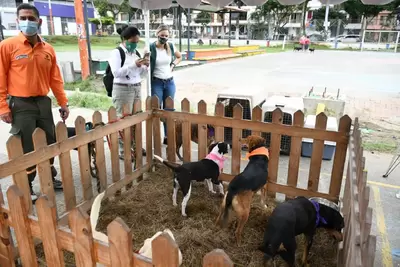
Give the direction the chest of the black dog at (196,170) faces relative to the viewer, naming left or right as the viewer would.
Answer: facing away from the viewer and to the right of the viewer

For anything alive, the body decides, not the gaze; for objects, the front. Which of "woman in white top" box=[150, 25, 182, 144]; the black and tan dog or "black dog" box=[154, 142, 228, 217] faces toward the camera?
the woman in white top

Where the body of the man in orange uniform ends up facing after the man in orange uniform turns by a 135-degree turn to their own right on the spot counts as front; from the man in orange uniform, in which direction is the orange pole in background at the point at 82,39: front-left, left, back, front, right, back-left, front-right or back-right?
front-right

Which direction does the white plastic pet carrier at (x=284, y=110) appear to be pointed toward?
toward the camera

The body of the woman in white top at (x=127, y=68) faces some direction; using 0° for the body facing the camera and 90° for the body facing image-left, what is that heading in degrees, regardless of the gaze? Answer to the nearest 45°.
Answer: approximately 315°

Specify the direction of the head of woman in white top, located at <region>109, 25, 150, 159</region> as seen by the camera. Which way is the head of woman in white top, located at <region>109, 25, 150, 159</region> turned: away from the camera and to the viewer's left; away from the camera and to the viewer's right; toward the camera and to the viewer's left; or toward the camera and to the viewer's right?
toward the camera and to the viewer's right

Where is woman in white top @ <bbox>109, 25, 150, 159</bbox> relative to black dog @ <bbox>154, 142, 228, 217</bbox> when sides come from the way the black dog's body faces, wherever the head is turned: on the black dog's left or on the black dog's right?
on the black dog's left

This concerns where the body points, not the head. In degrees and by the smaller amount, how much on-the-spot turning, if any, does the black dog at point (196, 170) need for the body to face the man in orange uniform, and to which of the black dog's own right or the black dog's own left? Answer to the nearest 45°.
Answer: approximately 135° to the black dog's own left

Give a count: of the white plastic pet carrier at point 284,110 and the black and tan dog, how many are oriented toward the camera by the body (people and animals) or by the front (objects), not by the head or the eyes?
1

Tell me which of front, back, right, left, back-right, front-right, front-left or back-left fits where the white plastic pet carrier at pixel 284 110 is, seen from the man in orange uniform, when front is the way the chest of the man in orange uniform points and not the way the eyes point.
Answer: left

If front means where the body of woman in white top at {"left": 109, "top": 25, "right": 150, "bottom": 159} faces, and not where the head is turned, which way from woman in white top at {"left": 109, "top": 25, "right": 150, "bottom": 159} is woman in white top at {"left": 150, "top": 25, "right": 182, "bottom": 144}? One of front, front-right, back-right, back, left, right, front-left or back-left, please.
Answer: left

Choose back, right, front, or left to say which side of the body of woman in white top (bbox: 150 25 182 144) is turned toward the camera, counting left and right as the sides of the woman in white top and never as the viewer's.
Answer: front

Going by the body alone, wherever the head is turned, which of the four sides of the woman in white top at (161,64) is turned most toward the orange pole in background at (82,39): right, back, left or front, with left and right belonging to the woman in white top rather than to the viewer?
back

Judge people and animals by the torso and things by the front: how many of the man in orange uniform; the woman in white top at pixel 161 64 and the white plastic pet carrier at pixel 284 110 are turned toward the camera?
3

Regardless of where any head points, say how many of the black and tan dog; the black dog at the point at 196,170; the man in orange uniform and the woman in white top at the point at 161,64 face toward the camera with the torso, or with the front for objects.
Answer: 2

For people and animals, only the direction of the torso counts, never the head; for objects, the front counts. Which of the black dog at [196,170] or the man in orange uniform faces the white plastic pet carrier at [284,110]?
the black dog
